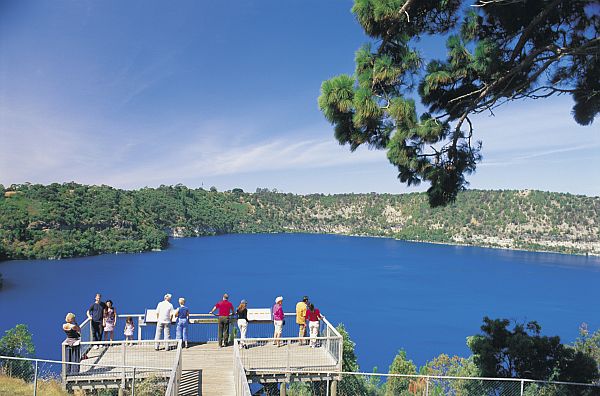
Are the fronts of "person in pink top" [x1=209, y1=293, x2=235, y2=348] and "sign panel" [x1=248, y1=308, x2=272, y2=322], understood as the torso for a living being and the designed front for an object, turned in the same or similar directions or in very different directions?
very different directions

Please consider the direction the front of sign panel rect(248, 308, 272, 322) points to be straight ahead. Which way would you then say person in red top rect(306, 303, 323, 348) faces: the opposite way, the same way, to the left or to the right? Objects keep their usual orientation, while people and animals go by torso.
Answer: the opposite way

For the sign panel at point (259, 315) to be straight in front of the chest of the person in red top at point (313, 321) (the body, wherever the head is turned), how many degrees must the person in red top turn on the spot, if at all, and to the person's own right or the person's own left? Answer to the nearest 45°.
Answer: approximately 45° to the person's own left

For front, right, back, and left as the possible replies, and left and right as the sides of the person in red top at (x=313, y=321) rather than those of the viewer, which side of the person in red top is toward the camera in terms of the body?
back

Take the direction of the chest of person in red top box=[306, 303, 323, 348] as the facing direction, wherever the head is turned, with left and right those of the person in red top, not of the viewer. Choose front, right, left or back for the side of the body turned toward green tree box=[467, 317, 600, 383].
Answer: right

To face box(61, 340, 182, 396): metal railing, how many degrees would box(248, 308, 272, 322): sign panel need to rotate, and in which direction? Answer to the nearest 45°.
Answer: approximately 45° to its right

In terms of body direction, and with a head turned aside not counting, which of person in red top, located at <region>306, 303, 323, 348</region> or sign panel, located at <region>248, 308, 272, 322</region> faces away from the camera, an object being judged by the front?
the person in red top

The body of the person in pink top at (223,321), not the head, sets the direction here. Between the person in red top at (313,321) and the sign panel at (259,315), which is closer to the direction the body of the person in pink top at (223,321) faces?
the sign panel

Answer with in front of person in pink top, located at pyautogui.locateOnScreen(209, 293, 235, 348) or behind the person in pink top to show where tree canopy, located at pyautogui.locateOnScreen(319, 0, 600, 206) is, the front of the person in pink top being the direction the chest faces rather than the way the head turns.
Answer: behind

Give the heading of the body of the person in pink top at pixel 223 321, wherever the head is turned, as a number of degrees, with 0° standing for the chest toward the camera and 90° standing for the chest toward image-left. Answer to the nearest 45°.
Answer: approximately 180°
